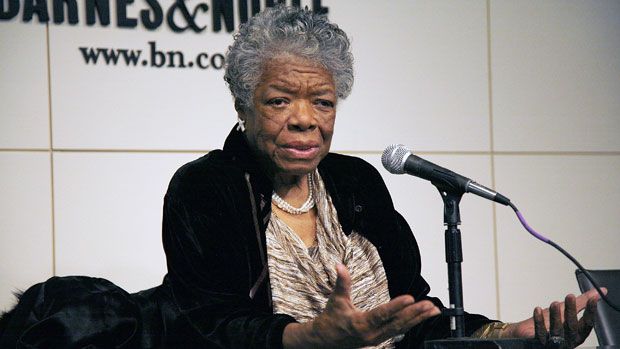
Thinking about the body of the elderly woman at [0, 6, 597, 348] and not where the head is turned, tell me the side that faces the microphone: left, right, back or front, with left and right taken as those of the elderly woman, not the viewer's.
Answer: front

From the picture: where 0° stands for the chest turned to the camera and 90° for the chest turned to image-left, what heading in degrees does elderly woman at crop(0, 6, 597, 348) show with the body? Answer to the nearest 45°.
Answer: approximately 315°

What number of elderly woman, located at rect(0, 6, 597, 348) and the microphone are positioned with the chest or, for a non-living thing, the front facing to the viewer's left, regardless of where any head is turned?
1

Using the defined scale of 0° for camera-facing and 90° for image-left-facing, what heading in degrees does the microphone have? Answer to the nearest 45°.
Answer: approximately 90°

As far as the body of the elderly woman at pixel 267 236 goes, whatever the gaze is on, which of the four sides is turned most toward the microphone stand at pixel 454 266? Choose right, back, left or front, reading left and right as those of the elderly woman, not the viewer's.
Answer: front
